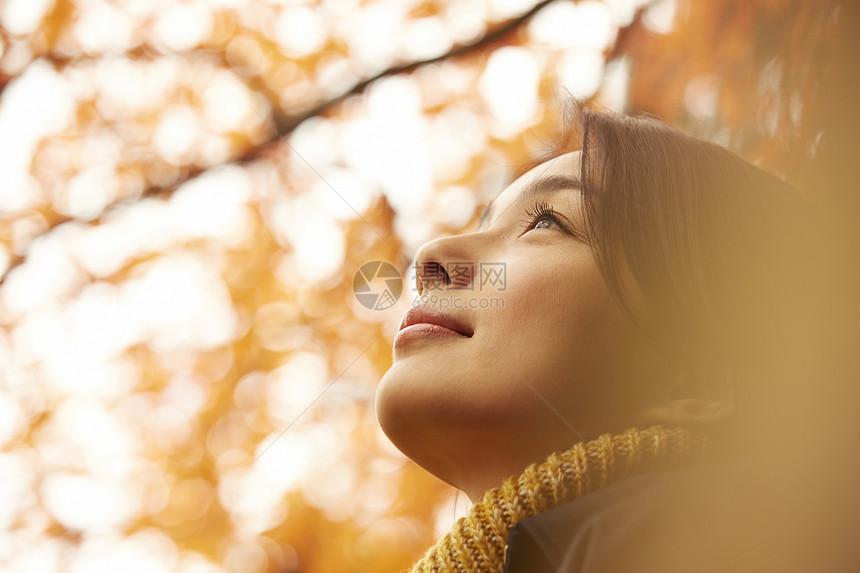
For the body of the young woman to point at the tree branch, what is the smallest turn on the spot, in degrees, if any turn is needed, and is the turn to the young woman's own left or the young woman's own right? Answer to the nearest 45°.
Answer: approximately 45° to the young woman's own right

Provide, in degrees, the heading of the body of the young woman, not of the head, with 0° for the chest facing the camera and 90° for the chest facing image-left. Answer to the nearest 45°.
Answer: approximately 90°

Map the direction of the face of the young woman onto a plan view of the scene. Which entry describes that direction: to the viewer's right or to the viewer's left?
to the viewer's left
